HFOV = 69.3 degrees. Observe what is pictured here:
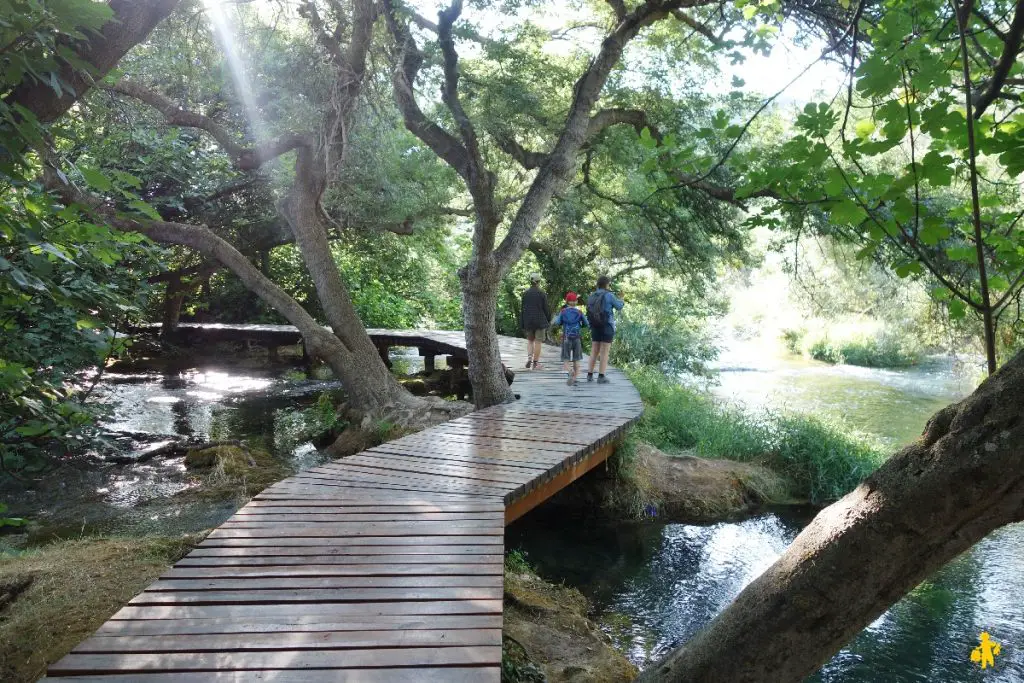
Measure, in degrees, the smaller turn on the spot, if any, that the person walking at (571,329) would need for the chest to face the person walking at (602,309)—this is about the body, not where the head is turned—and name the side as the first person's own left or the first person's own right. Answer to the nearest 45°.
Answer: approximately 135° to the first person's own right

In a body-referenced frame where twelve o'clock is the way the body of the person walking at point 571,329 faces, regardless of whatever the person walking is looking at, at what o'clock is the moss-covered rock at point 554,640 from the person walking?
The moss-covered rock is roughly at 6 o'clock from the person walking.

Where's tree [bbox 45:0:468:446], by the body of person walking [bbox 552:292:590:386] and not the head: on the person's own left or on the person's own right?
on the person's own left

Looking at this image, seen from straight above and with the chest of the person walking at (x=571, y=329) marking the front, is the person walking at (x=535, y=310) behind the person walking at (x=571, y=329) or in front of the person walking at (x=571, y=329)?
in front

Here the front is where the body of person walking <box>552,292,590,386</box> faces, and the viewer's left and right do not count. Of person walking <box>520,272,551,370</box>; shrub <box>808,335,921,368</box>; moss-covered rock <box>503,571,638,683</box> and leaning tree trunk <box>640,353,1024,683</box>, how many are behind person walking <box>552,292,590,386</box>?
2

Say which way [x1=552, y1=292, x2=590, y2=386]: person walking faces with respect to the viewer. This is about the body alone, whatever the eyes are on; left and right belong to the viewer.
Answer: facing away from the viewer

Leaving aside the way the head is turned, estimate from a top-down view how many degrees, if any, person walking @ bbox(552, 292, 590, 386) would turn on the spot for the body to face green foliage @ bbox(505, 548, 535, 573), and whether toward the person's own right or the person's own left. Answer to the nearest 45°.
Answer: approximately 180°

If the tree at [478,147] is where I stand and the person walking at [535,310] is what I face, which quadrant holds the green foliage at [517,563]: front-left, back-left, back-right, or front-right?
back-right

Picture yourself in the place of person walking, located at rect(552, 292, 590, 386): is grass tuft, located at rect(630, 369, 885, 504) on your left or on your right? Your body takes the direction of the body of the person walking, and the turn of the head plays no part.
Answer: on your right

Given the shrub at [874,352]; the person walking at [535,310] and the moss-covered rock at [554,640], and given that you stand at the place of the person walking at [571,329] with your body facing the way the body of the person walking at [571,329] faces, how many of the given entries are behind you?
1

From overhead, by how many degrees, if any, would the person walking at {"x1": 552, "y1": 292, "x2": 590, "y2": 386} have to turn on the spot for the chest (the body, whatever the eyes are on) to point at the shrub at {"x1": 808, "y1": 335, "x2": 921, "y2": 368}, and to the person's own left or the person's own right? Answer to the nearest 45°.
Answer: approximately 45° to the person's own right
